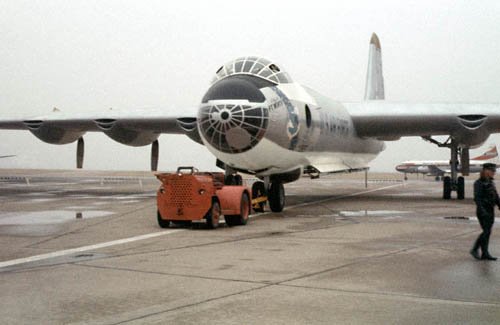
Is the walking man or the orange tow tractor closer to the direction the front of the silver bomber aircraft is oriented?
the orange tow tractor

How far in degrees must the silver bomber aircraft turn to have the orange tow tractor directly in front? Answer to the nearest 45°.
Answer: approximately 45° to its left

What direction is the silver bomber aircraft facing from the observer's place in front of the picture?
facing the viewer and to the left of the viewer

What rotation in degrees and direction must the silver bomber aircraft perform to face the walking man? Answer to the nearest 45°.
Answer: approximately 45° to its left

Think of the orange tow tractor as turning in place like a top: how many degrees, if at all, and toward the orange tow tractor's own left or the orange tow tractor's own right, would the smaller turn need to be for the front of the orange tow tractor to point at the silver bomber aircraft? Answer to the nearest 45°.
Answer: approximately 180°

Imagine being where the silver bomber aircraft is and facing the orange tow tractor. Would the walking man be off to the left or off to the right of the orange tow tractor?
left
